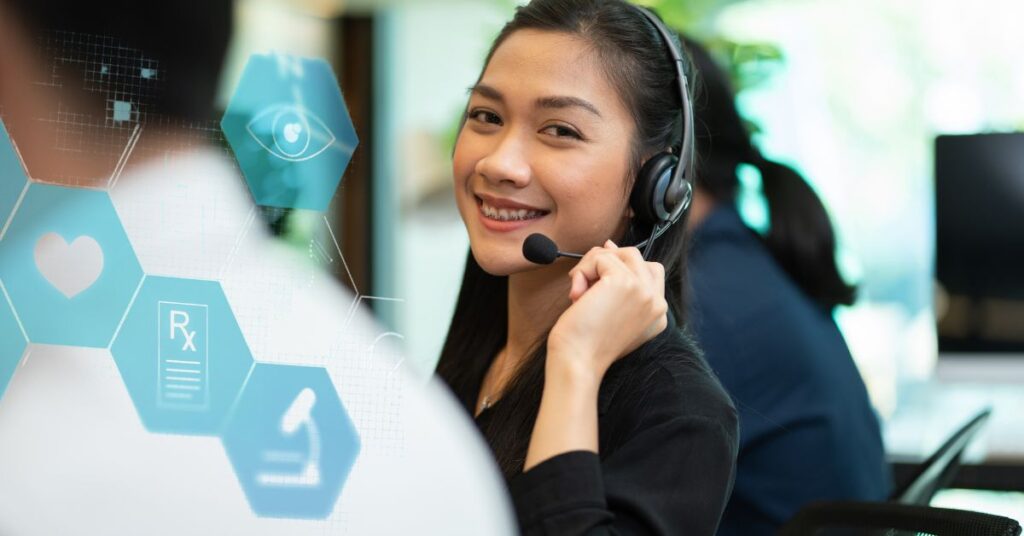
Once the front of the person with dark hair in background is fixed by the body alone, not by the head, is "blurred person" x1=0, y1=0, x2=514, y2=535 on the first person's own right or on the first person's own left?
on the first person's own left

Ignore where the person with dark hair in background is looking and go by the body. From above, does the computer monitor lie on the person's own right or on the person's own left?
on the person's own right
